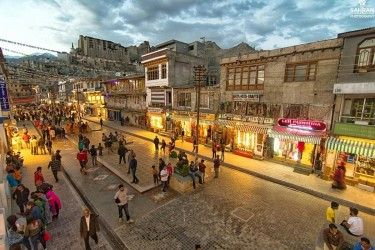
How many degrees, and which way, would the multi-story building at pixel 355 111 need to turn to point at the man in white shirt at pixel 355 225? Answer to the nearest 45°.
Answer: approximately 45° to its left

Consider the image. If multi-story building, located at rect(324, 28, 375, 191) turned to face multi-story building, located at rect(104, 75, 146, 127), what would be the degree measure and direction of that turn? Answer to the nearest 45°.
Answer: approximately 45° to its right

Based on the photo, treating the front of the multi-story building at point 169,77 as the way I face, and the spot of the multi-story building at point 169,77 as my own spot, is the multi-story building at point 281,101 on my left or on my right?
on my left

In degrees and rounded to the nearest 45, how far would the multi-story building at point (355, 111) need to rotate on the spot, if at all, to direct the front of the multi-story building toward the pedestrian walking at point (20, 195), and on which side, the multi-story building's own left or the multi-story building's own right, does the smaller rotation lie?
0° — it already faces them

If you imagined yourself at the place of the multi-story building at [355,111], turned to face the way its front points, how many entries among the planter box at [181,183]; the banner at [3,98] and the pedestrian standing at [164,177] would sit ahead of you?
3

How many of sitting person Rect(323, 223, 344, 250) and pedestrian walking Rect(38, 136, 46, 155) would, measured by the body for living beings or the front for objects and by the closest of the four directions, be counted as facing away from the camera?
1

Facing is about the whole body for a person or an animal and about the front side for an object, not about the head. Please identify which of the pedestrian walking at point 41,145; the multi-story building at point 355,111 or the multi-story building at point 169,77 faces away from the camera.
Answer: the pedestrian walking

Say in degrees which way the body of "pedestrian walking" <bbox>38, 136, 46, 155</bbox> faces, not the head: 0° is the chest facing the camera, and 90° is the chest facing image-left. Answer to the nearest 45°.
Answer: approximately 180°

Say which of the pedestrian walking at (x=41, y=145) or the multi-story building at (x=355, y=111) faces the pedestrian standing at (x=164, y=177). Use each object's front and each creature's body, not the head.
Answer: the multi-story building
